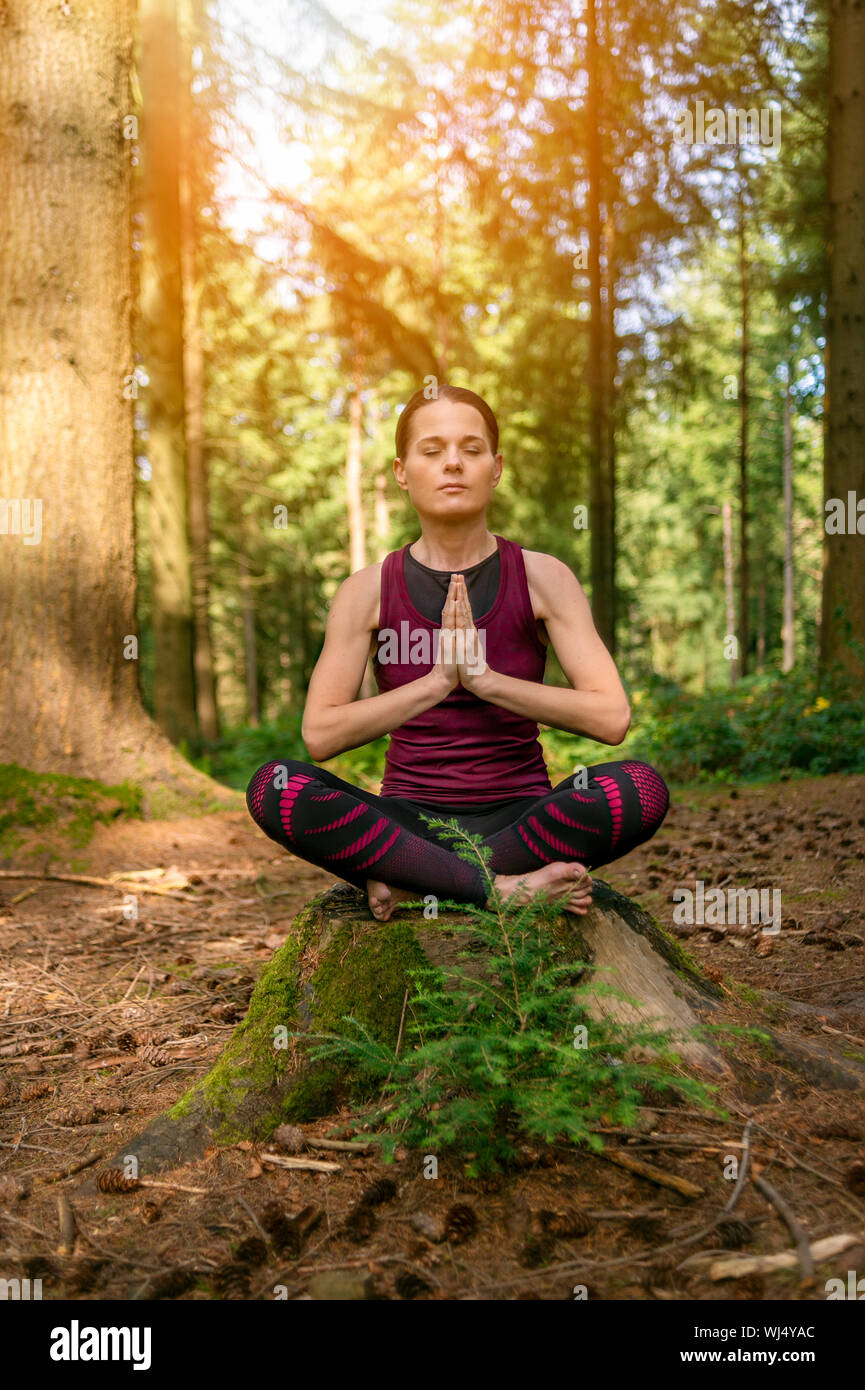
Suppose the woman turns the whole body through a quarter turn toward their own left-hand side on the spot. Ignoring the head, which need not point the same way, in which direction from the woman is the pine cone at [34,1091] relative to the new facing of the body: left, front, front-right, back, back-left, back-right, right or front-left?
back

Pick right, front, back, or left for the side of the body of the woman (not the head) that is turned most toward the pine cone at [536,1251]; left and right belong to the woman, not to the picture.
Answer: front

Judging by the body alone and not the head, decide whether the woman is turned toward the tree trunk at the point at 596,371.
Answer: no

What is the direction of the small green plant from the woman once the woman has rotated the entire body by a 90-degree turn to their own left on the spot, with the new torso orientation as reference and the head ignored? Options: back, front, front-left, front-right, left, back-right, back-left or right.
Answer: right

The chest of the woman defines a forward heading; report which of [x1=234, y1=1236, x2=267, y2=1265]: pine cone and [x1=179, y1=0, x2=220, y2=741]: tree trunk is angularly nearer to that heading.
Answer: the pine cone

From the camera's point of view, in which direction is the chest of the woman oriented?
toward the camera

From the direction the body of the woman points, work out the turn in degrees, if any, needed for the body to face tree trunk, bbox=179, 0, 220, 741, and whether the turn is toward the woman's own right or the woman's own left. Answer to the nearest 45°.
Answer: approximately 180°

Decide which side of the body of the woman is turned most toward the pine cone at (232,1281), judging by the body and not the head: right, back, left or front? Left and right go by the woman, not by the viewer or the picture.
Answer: front

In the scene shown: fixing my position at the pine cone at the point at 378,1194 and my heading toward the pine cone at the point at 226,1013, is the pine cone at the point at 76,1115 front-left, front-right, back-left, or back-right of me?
front-left

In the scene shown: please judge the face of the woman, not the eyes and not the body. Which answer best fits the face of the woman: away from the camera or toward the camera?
toward the camera

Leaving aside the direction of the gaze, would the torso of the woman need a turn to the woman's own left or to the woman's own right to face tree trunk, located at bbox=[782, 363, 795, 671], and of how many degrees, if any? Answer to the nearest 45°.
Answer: approximately 180°

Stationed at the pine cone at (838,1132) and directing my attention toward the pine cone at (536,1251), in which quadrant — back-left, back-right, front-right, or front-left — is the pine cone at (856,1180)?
front-left

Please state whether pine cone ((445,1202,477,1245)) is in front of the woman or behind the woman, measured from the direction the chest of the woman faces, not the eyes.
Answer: in front
